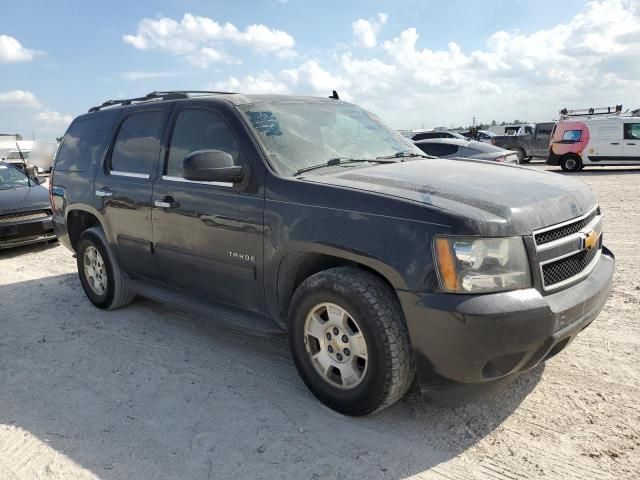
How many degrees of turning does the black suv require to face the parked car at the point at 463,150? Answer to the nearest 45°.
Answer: approximately 135° to its left

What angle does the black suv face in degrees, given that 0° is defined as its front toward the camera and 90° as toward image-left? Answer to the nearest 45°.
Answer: approximately 315°

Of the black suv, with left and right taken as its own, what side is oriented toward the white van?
left
